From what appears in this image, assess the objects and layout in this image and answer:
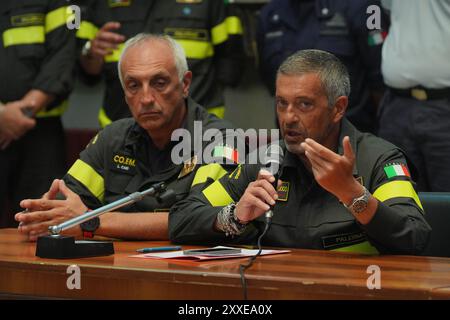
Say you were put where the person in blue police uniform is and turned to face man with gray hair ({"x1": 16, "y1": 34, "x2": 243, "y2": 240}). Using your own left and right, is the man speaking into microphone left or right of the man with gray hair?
left

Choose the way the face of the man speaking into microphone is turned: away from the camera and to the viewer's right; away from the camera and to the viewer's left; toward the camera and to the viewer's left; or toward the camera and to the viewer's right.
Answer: toward the camera and to the viewer's left

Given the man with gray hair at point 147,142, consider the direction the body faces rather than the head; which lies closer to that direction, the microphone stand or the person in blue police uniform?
the microphone stand

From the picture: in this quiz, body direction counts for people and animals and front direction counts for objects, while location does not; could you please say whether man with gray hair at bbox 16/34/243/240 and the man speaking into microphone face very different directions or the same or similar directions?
same or similar directions

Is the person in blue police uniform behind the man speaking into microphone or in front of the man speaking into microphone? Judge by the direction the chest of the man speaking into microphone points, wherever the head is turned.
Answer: behind

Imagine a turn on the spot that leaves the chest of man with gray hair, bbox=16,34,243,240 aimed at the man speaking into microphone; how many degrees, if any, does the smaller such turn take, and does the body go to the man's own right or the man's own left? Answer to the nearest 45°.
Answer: approximately 90° to the man's own left

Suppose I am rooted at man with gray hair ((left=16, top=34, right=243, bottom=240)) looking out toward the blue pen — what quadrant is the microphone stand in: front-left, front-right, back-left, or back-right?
front-right

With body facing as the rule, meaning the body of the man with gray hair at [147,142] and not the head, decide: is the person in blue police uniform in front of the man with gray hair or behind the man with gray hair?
behind

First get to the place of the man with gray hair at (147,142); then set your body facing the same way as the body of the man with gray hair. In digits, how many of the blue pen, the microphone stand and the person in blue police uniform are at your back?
1

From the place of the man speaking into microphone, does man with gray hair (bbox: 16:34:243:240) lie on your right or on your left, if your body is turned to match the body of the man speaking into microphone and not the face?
on your right

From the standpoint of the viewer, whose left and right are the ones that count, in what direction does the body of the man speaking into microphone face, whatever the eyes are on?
facing the viewer and to the left of the viewer

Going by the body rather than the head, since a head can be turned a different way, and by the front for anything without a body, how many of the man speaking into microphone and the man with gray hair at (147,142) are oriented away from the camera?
0
